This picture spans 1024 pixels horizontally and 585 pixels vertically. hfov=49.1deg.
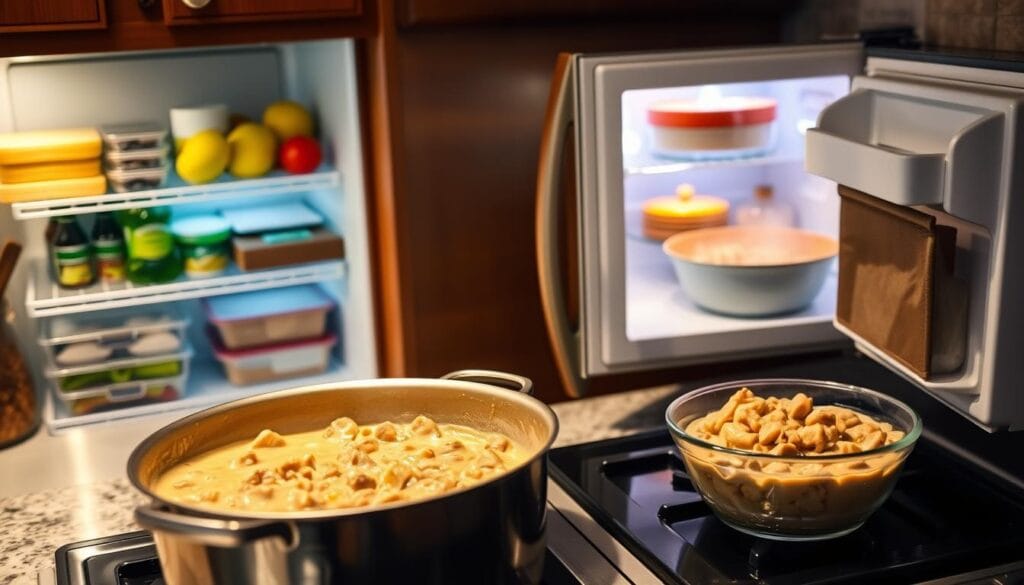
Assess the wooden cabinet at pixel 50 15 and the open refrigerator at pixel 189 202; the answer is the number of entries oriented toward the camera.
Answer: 2

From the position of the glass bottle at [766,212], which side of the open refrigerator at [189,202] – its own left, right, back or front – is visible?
left

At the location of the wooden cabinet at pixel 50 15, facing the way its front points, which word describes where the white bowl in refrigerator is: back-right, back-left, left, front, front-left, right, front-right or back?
left

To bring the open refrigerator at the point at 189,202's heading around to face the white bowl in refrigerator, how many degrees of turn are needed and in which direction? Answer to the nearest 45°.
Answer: approximately 45° to its left

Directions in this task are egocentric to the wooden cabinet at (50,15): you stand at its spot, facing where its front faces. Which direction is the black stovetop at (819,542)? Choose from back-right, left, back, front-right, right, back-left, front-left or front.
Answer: front-left

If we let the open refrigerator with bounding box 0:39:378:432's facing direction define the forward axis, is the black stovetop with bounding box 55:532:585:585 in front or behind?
in front

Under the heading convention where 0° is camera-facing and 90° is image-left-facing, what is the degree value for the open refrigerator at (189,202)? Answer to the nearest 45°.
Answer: approximately 0°

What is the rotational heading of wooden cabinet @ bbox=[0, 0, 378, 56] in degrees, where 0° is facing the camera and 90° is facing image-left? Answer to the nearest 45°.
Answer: approximately 0°
